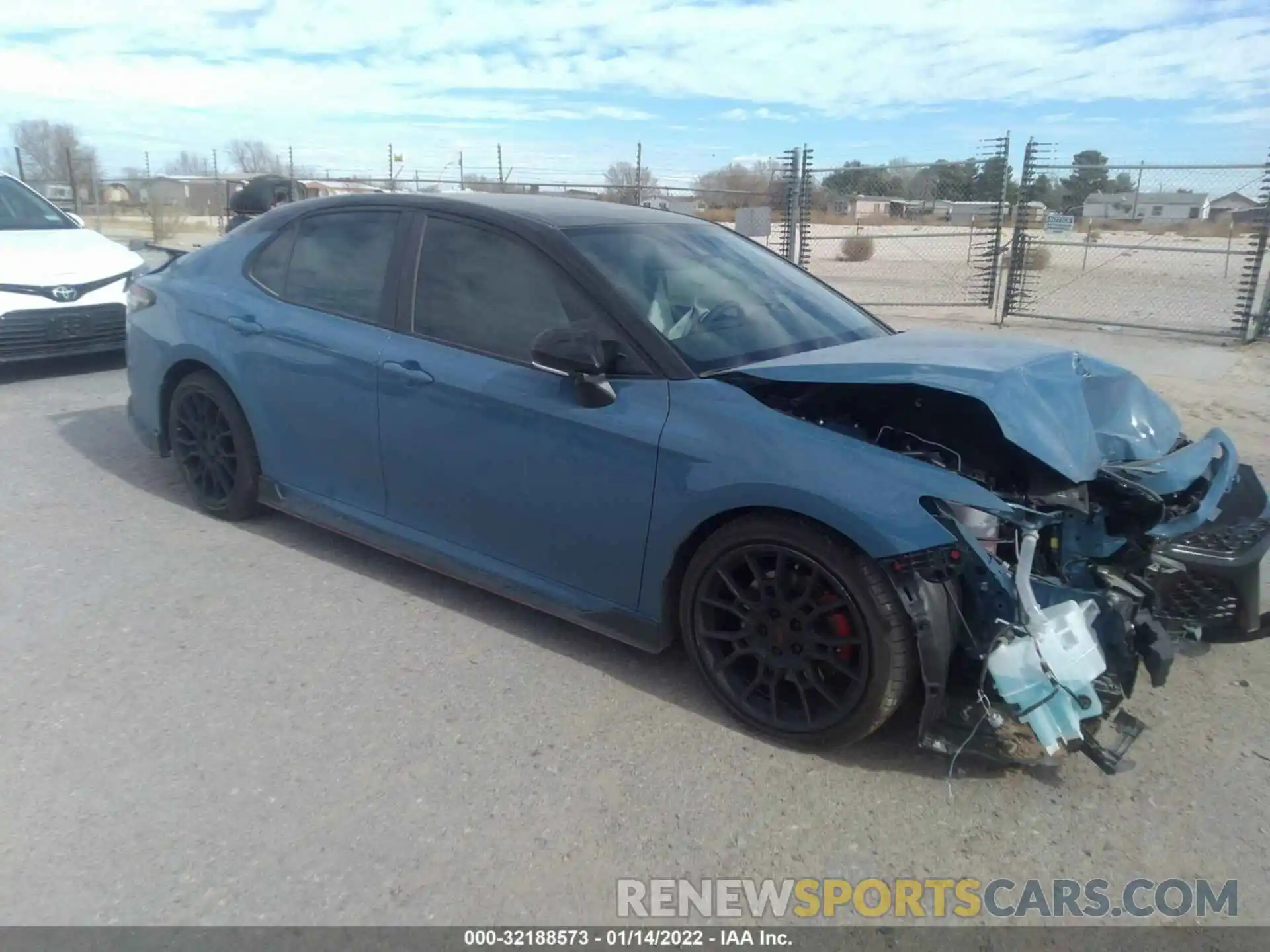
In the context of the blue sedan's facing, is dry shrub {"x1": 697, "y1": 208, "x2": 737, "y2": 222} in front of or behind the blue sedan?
behind

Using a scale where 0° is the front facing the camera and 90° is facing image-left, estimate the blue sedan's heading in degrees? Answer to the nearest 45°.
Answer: approximately 315°

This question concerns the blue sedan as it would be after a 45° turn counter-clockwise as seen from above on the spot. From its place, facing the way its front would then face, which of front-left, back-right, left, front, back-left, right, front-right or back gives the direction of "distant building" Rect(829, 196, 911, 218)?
left

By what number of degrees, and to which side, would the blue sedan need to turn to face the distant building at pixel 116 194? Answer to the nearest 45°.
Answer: approximately 180°

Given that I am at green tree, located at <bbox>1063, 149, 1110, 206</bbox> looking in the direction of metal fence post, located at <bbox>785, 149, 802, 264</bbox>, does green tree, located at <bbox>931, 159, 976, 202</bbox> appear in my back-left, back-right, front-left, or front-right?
front-right

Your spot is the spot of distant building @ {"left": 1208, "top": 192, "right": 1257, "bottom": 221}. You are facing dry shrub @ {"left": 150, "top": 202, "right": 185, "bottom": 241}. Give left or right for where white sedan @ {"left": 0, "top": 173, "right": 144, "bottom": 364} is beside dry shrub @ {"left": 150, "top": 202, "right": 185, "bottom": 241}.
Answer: left

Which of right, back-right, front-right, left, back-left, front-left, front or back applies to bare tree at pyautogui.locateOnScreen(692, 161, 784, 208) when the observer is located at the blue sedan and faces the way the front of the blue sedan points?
back-left

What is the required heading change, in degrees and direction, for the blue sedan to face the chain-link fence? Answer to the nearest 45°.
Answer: approximately 135° to its left

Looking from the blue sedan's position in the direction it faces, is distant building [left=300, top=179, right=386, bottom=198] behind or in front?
behind

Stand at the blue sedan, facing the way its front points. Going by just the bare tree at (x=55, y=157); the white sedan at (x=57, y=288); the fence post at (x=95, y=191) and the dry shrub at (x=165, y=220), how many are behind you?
4

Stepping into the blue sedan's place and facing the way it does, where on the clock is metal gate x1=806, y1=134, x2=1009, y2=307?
The metal gate is roughly at 8 o'clock from the blue sedan.

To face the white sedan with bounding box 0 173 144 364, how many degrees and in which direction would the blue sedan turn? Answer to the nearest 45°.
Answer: approximately 180°

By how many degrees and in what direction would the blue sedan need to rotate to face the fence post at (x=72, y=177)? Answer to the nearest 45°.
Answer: approximately 180°

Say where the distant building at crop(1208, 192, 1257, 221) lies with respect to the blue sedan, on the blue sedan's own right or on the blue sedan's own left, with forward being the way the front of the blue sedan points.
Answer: on the blue sedan's own left

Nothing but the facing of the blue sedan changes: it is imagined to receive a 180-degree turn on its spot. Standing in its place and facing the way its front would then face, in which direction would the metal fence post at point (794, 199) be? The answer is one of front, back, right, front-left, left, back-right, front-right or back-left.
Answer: front-right
